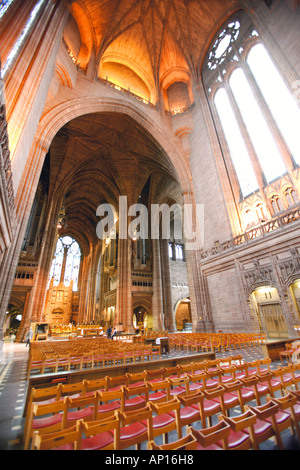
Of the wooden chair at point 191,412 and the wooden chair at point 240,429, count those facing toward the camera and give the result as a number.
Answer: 0

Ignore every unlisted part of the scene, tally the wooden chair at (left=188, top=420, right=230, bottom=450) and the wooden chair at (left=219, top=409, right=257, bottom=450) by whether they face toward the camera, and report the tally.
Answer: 0

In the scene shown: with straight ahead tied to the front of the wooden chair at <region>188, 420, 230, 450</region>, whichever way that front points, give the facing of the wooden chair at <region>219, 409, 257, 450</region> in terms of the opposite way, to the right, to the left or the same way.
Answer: the same way

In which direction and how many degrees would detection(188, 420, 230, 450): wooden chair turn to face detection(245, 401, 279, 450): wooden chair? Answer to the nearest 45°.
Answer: approximately 90° to its right

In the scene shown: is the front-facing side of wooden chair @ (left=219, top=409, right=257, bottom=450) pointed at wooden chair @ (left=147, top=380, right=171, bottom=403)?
yes

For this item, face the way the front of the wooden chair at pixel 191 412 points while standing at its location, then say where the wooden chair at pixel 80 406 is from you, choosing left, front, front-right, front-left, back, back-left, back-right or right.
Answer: front-left

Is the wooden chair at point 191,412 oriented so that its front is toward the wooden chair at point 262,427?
no

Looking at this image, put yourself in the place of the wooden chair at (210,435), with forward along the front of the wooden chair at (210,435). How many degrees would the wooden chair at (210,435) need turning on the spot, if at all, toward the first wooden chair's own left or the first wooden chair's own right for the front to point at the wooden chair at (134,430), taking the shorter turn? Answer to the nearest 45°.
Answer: approximately 45° to the first wooden chair's own left

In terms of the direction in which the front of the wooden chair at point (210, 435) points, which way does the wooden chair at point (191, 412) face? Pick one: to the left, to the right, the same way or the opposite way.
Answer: the same way

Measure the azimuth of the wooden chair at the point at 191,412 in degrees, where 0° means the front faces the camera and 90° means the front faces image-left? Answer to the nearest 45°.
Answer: approximately 135°

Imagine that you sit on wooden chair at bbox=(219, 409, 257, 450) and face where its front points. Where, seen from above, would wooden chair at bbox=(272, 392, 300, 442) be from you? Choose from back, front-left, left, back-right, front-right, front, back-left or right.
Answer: right

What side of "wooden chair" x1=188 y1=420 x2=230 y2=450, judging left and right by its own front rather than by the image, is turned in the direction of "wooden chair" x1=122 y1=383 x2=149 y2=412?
front

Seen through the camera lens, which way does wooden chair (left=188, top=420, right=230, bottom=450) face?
facing away from the viewer and to the left of the viewer

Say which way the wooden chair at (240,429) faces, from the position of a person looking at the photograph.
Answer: facing away from the viewer and to the left of the viewer

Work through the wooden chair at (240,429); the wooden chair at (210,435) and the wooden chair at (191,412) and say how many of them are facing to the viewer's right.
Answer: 0

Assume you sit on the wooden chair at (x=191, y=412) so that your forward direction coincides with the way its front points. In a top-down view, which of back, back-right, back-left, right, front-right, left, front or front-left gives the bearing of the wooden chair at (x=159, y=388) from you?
front

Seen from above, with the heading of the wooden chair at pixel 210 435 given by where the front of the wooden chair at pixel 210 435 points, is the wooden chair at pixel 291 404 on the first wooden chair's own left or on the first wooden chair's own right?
on the first wooden chair's own right

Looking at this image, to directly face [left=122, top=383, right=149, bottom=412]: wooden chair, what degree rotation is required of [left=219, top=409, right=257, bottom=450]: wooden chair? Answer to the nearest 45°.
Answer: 0° — it already faces it
